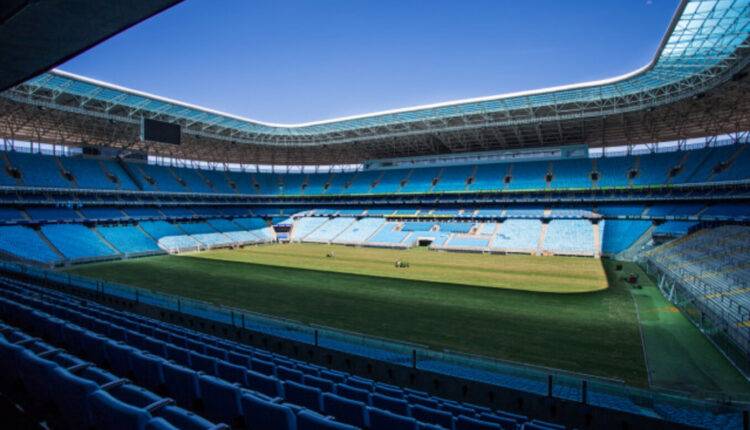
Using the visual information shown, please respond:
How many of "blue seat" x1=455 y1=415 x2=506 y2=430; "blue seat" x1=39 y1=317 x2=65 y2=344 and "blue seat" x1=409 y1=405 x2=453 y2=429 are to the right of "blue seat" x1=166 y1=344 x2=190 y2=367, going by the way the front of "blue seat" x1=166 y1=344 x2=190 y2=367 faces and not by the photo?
2

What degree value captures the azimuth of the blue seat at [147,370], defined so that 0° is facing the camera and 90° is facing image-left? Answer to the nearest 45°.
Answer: approximately 225°

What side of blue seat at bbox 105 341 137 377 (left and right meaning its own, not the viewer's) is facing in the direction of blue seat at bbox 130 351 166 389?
right

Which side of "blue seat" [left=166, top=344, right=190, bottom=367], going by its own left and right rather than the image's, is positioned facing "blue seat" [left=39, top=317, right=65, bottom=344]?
left

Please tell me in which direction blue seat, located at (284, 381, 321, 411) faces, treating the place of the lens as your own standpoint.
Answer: facing away from the viewer and to the right of the viewer

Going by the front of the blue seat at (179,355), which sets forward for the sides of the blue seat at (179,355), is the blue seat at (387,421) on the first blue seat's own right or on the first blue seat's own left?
on the first blue seat's own right

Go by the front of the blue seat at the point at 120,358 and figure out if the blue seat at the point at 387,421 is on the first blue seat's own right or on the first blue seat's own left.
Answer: on the first blue seat's own right

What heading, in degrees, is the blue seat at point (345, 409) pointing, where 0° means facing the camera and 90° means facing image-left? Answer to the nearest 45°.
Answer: approximately 225°
